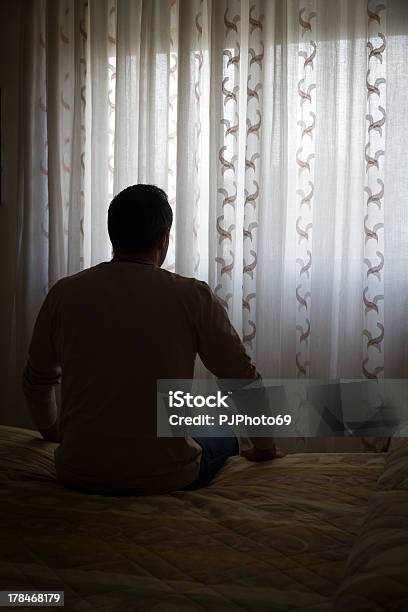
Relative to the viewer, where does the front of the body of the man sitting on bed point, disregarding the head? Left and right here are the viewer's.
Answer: facing away from the viewer and to the right of the viewer

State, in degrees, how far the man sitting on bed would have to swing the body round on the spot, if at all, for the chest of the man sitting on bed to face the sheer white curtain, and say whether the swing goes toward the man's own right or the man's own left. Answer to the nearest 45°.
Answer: approximately 45° to the man's own left
